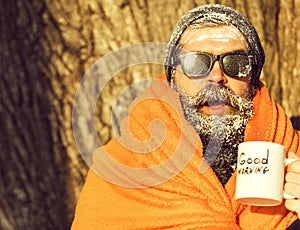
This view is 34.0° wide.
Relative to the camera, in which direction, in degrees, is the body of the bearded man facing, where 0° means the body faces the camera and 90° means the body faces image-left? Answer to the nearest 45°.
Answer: approximately 0°
